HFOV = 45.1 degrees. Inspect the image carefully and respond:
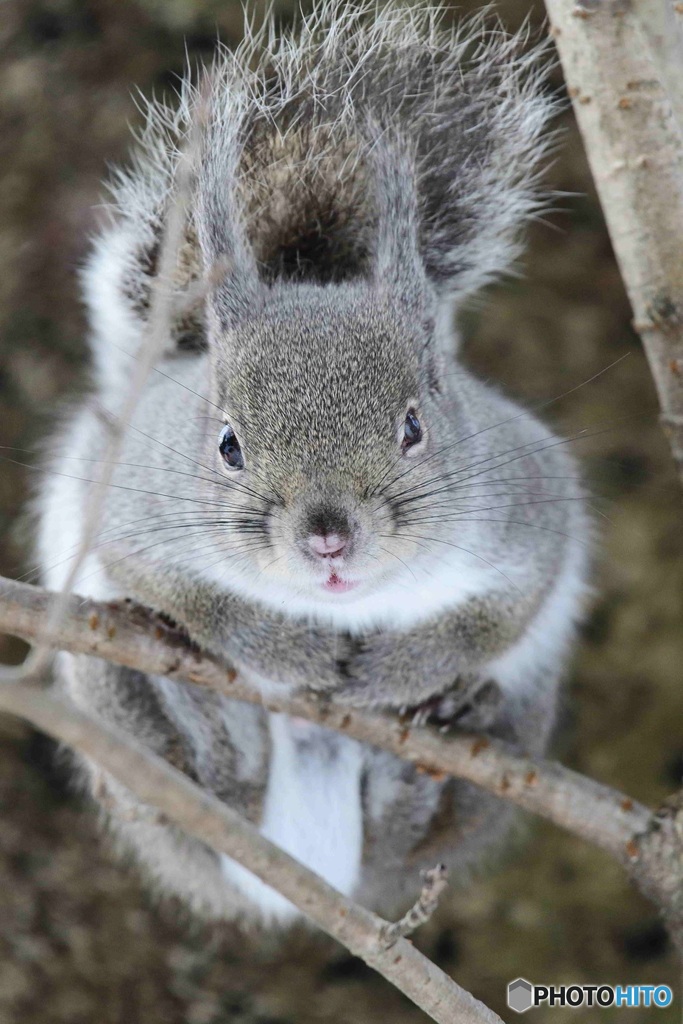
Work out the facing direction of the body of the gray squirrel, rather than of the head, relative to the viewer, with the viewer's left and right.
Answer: facing the viewer
